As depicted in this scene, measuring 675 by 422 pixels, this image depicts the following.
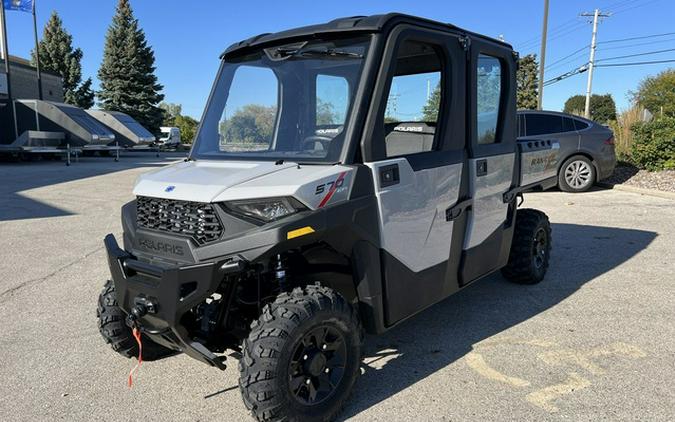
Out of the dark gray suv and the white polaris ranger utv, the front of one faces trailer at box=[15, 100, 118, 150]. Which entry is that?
the dark gray suv

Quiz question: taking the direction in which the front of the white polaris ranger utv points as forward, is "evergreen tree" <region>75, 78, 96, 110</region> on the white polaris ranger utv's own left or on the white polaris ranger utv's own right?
on the white polaris ranger utv's own right

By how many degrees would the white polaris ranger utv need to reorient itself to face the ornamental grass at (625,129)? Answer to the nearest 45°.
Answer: approximately 180°

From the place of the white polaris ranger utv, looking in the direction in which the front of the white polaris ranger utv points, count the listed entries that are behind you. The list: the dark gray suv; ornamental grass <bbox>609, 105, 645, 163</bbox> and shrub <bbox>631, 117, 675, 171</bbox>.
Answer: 3

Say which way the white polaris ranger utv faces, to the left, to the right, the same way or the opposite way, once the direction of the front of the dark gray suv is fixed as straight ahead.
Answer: to the left

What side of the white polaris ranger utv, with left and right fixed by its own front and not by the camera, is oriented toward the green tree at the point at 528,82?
back

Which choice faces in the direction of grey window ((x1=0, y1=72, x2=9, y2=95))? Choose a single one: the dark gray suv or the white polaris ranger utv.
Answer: the dark gray suv

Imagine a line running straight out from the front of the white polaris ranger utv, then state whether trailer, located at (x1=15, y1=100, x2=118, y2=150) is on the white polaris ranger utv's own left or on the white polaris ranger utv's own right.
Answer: on the white polaris ranger utv's own right

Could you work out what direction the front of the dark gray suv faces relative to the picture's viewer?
facing to the left of the viewer
